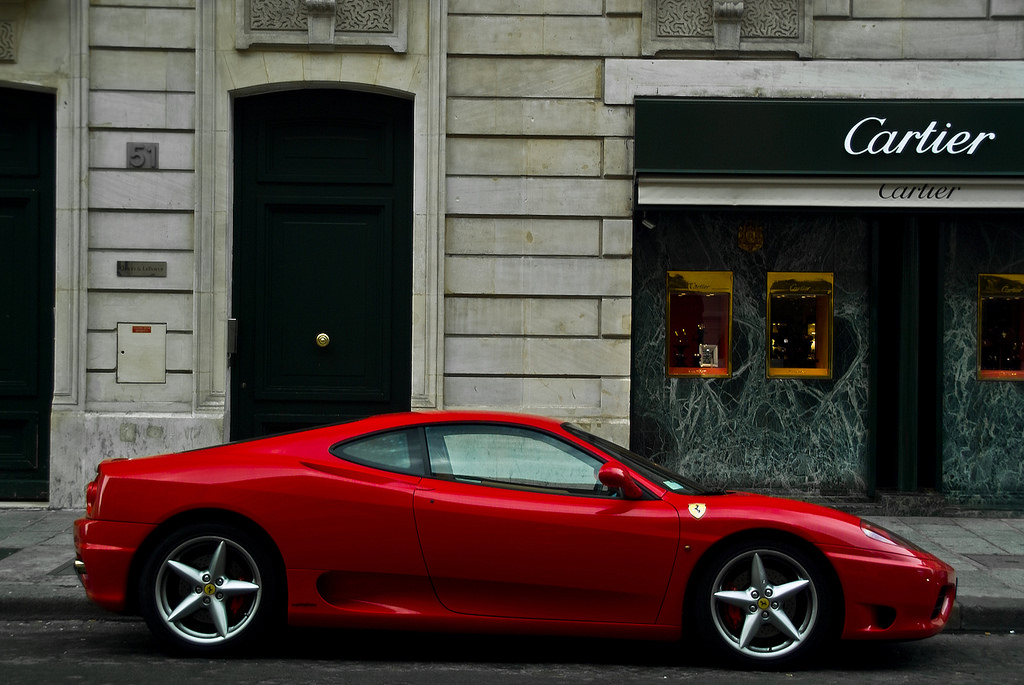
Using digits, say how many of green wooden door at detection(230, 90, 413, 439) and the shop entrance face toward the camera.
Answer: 2

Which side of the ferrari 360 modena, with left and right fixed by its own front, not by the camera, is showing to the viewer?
right

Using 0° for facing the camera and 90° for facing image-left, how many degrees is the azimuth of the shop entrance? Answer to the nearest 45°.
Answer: approximately 0°

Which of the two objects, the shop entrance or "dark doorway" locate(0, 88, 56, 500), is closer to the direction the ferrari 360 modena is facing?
the shop entrance

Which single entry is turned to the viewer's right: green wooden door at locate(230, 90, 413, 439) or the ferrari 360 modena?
the ferrari 360 modena

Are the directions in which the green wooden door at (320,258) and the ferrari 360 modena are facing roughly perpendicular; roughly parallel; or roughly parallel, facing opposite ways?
roughly perpendicular

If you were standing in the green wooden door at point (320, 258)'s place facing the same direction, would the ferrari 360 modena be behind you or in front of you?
in front

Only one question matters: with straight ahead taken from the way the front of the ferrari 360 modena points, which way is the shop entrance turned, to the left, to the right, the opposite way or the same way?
to the right

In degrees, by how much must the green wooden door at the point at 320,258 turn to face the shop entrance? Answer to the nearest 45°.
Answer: approximately 90° to its left

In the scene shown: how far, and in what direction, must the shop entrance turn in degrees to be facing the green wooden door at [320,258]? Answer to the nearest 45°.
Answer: approximately 90° to its right

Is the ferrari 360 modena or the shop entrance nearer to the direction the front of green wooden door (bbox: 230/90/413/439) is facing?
the ferrari 360 modena

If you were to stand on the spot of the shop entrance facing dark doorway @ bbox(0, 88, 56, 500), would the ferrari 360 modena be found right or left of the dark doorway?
left

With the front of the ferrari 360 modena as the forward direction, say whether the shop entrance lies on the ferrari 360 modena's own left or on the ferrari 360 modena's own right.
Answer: on the ferrari 360 modena's own left

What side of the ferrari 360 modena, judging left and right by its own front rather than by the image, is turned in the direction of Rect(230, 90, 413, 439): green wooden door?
left
